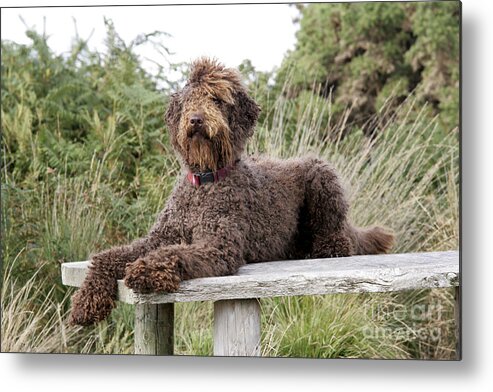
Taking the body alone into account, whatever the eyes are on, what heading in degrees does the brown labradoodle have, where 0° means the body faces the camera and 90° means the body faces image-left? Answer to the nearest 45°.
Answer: approximately 45°
